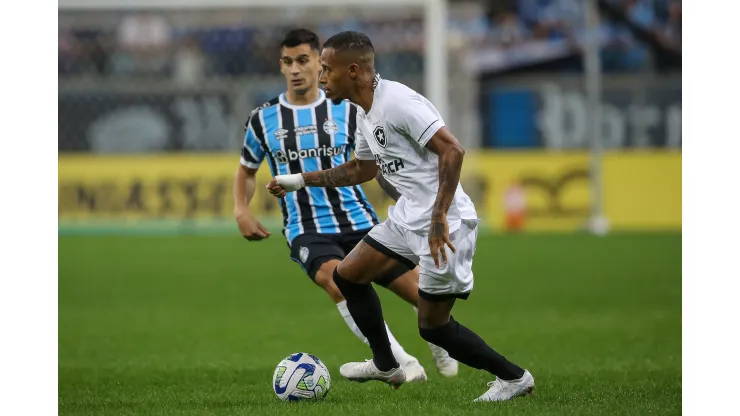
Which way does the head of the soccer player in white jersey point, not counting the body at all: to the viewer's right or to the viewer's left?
to the viewer's left

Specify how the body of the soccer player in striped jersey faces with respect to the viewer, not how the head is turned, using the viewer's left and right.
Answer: facing the viewer

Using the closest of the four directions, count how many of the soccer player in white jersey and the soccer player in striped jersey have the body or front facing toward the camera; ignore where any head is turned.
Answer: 1

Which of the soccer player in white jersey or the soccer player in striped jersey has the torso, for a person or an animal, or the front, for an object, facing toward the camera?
the soccer player in striped jersey

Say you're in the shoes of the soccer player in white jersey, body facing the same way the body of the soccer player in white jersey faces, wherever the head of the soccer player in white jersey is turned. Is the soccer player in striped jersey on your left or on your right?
on your right

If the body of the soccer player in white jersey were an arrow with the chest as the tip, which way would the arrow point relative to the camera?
to the viewer's left

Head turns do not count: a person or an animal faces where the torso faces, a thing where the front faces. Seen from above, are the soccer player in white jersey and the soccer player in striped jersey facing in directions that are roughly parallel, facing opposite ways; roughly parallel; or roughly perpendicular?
roughly perpendicular

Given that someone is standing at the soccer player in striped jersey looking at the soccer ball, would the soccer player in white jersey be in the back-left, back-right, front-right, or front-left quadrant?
front-left
